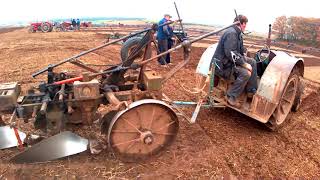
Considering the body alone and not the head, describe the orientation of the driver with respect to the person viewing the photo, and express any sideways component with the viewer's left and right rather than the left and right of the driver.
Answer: facing to the right of the viewer
